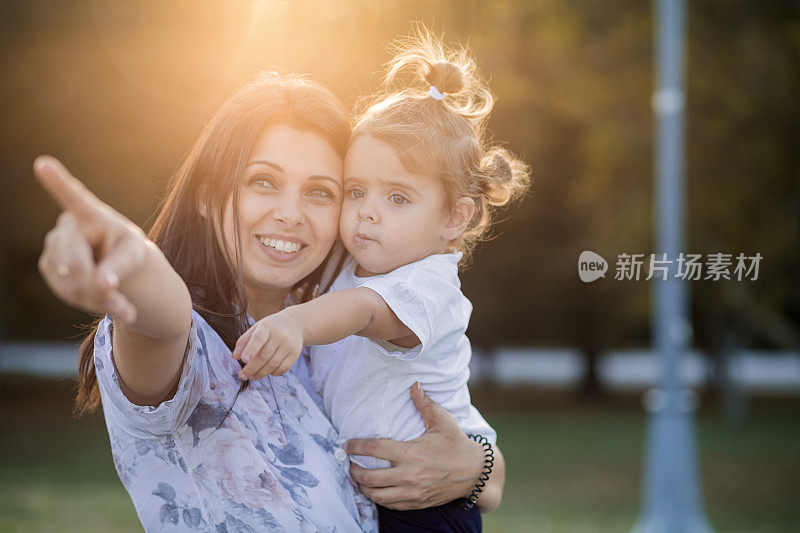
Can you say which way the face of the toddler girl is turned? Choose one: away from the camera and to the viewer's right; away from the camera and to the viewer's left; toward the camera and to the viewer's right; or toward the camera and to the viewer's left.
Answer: toward the camera and to the viewer's left

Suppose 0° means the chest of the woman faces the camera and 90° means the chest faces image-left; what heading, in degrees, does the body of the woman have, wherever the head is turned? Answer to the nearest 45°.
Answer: approximately 315°

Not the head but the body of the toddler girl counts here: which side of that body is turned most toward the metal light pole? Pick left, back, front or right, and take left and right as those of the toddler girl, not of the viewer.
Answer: back

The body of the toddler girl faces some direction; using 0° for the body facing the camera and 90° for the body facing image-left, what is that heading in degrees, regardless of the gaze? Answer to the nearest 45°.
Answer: approximately 45°

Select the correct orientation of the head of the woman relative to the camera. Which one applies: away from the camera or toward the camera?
toward the camera
